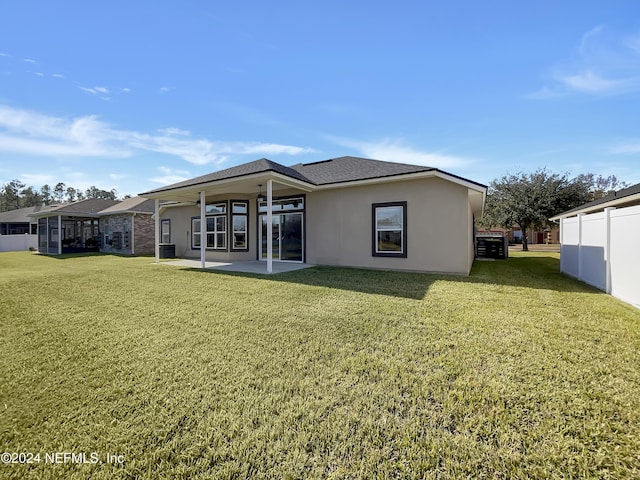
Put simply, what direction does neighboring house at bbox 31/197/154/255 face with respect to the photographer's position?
facing away from the viewer and to the right of the viewer

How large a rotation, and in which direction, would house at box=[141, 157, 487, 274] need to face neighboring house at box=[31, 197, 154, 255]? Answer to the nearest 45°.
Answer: approximately 90° to its left

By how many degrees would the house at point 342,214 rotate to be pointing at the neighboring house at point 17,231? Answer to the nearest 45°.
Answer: approximately 90° to its left

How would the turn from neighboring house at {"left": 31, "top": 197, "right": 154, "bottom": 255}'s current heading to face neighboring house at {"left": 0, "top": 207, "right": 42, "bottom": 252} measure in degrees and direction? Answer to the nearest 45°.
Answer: approximately 45° to its left

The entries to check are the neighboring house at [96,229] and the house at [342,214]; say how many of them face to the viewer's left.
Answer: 0

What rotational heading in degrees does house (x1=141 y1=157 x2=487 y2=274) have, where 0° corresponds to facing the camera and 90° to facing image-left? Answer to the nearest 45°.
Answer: approximately 225°

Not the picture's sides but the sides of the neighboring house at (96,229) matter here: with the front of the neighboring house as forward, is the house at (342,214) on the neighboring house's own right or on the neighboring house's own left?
on the neighboring house's own right

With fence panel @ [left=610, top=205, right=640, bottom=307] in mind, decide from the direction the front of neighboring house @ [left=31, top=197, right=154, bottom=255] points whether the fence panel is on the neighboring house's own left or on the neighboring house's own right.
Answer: on the neighboring house's own right

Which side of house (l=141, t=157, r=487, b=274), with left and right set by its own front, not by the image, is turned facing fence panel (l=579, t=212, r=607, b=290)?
right
